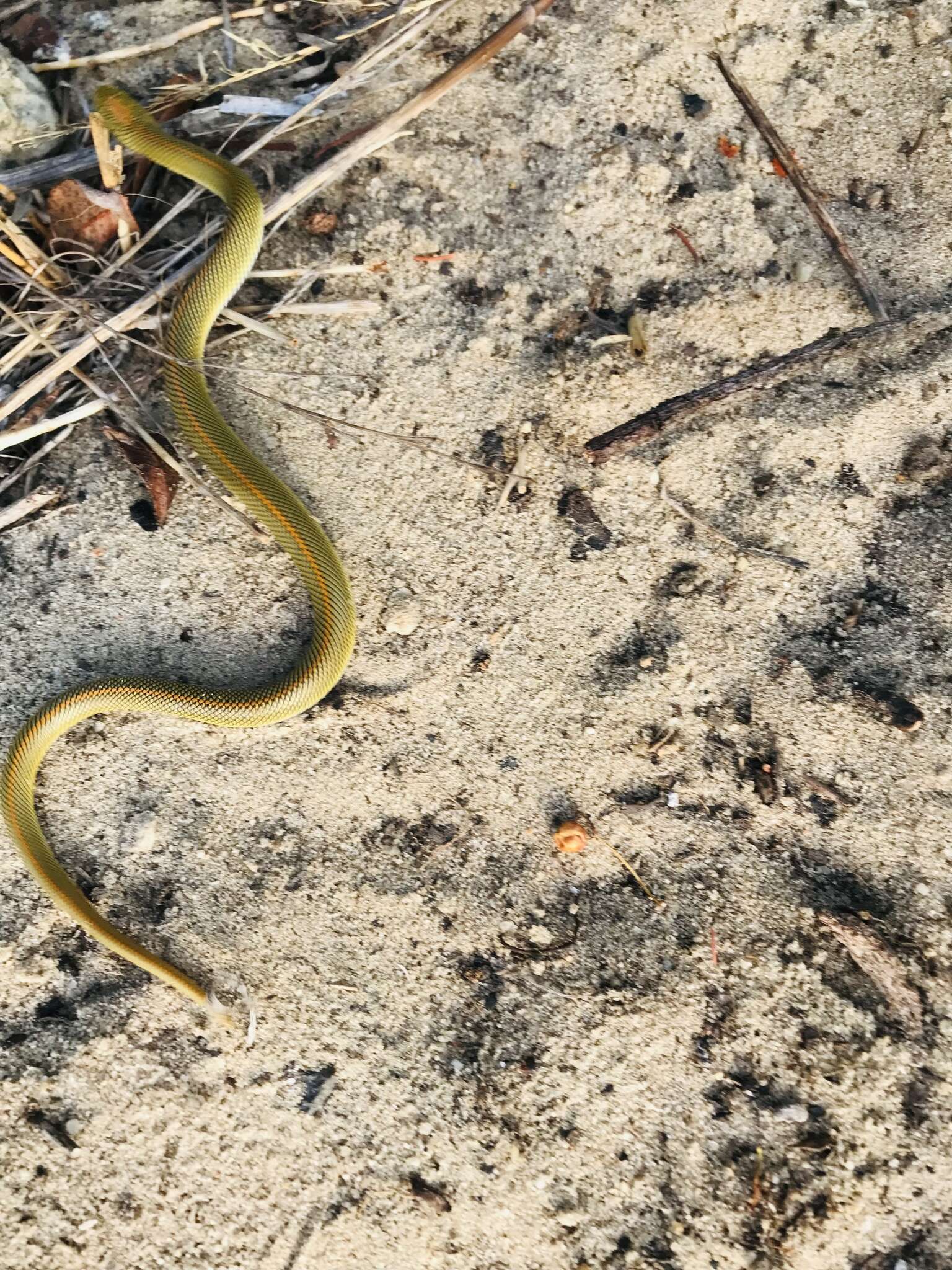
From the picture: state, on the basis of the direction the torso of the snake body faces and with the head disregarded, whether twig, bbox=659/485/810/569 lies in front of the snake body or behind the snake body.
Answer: behind

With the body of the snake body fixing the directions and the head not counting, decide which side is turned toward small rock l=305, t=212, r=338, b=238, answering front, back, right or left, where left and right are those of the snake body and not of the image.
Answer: front

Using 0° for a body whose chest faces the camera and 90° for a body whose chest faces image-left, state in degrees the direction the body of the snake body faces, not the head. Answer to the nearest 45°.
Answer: approximately 135°

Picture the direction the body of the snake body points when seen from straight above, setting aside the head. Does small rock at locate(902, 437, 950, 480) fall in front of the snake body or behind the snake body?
behind
